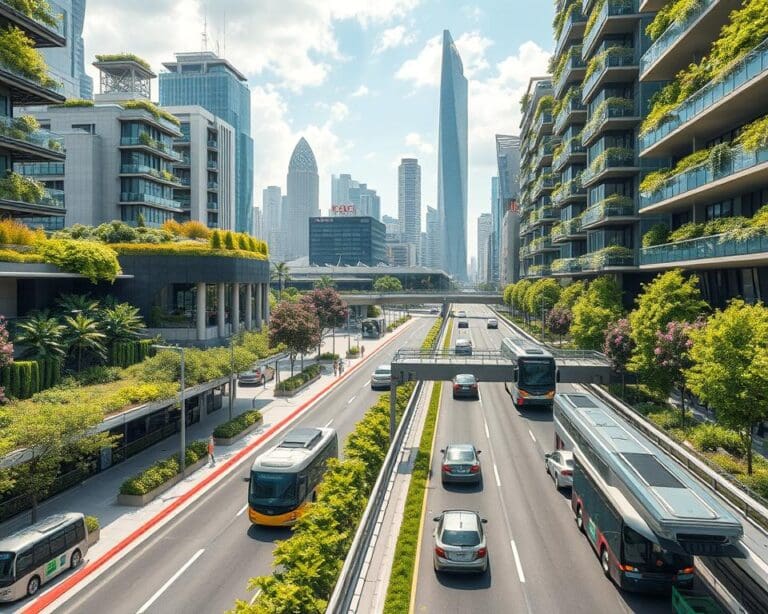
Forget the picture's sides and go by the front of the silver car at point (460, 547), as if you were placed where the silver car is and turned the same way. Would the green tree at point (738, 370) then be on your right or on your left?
on your right

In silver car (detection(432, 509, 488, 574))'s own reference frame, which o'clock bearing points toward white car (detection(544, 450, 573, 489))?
The white car is roughly at 1 o'clock from the silver car.

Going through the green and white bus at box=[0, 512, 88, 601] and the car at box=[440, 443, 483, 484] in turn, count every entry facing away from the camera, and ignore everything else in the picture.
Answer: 1

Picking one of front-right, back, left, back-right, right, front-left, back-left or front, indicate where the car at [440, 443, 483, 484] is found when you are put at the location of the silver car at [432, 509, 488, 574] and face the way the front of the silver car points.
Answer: front

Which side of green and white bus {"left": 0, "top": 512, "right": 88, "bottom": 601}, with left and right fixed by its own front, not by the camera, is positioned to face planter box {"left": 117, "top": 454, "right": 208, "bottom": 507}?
back

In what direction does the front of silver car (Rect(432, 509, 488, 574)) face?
away from the camera

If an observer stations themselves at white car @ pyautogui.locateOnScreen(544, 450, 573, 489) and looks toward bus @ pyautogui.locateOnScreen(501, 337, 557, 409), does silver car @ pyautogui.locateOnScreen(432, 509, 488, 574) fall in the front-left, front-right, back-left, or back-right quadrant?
back-left

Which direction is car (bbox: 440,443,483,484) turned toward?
away from the camera

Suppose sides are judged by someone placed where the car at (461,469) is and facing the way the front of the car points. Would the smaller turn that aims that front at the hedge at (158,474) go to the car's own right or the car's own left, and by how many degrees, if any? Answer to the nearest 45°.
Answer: approximately 90° to the car's own left

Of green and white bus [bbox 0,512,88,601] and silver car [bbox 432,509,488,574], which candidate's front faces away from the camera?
the silver car

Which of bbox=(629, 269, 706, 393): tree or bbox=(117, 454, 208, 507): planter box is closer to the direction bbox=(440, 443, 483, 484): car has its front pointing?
the tree

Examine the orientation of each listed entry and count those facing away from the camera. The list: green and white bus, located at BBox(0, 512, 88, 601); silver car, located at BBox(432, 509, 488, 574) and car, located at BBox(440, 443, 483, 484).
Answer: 2

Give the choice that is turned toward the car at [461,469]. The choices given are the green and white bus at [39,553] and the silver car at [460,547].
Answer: the silver car

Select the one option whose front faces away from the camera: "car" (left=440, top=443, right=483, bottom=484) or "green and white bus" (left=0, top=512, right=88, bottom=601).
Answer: the car

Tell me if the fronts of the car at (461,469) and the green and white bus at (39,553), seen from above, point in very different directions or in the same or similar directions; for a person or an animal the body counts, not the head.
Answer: very different directions
